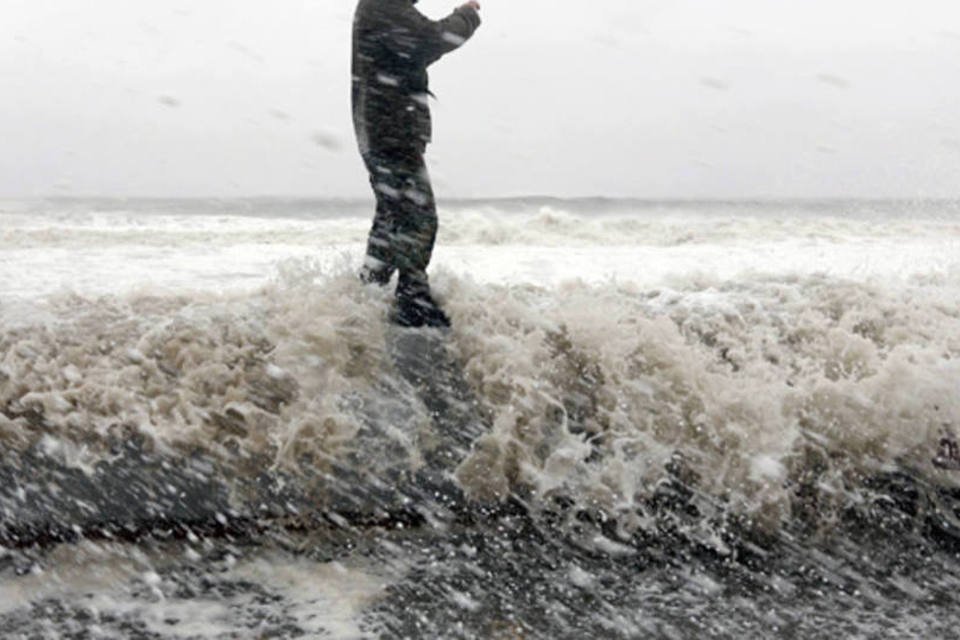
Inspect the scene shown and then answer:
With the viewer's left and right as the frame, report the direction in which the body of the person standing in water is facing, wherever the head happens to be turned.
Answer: facing to the right of the viewer
